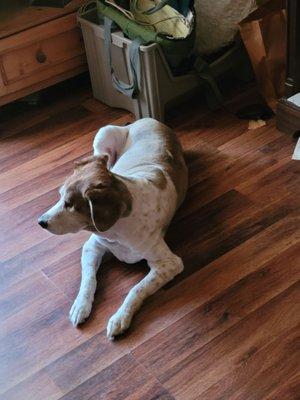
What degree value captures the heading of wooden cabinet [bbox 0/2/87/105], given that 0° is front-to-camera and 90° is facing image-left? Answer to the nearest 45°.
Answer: approximately 315°

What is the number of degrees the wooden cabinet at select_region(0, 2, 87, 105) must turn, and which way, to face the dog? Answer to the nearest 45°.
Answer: approximately 45° to its right

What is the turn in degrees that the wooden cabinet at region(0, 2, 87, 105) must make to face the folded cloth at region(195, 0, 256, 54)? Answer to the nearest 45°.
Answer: approximately 45° to its left
